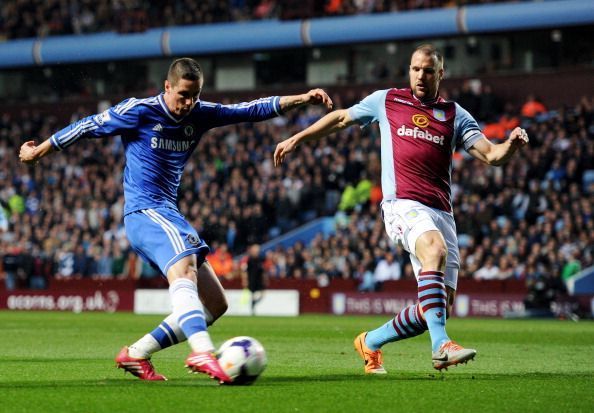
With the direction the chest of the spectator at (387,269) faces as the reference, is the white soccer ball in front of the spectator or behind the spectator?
in front

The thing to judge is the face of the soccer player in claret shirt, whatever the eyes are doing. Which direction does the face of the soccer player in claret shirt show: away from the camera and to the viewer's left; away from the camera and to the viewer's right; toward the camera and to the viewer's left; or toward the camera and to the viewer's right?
toward the camera and to the viewer's left

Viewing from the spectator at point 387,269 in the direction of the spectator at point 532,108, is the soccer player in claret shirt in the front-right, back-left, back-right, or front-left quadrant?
back-right

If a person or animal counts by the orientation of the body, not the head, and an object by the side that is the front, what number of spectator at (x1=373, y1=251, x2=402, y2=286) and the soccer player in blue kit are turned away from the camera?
0

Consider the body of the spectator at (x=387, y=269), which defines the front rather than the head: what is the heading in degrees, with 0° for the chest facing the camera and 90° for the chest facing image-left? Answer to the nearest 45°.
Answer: approximately 0°

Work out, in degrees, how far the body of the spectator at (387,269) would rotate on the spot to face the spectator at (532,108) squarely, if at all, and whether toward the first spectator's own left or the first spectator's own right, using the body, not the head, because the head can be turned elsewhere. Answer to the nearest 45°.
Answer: approximately 135° to the first spectator's own left

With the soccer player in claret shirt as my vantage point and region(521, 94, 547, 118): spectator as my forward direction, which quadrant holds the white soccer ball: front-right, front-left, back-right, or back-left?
back-left

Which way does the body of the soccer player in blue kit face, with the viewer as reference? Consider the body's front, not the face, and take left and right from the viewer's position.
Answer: facing the viewer and to the right of the viewer

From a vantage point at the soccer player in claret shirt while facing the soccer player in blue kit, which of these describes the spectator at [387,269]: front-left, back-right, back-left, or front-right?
back-right

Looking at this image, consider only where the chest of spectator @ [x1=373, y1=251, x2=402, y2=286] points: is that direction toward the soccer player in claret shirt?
yes

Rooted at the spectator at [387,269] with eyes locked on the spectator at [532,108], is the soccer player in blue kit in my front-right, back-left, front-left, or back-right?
back-right

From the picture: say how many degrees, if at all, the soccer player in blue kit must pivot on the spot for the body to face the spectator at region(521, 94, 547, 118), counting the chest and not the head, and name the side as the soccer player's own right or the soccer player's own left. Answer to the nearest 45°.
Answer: approximately 90° to the soccer player's own left
